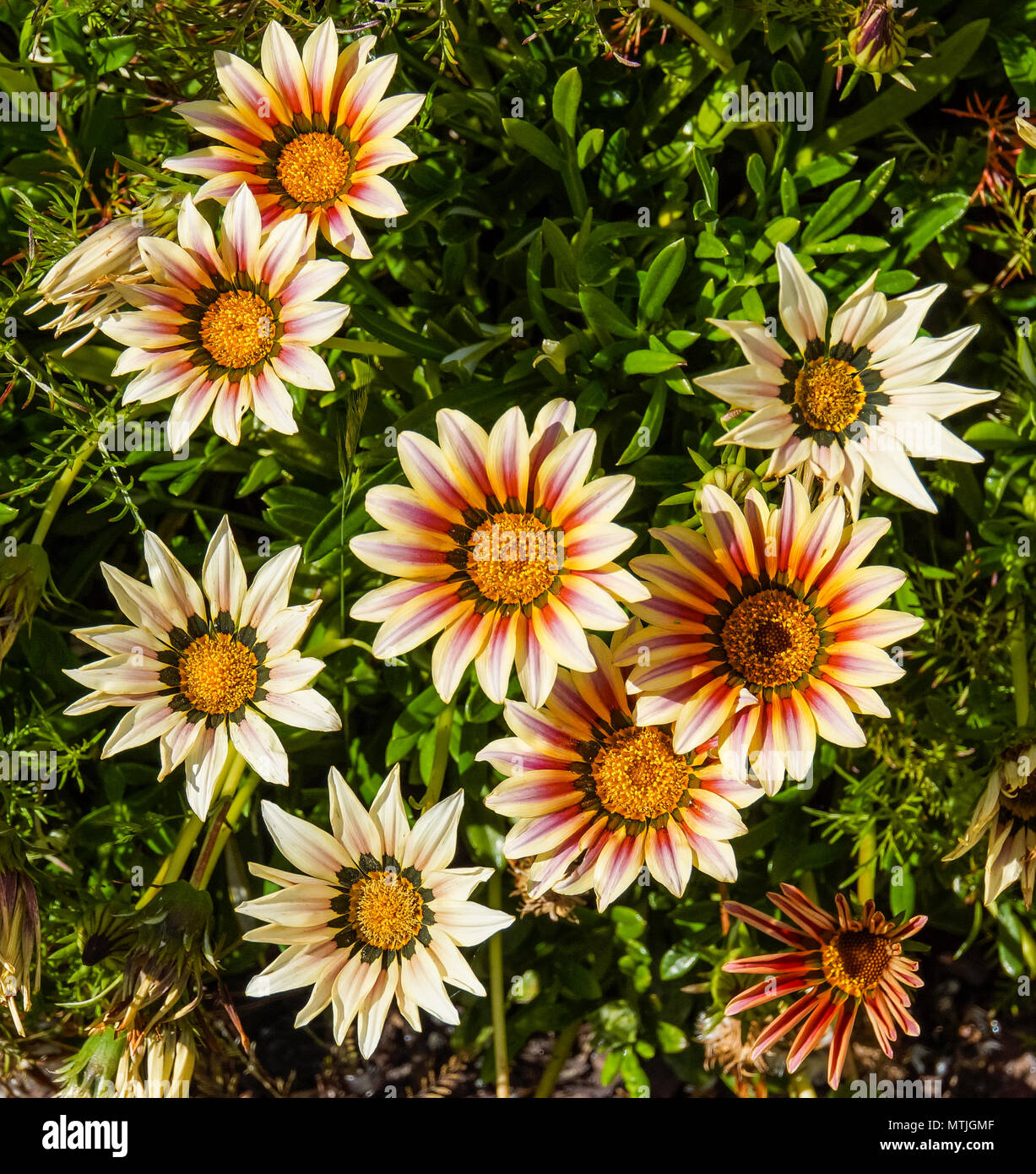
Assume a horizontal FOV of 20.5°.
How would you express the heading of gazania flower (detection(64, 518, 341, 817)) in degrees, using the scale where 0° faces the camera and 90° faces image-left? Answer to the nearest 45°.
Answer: approximately 0°
